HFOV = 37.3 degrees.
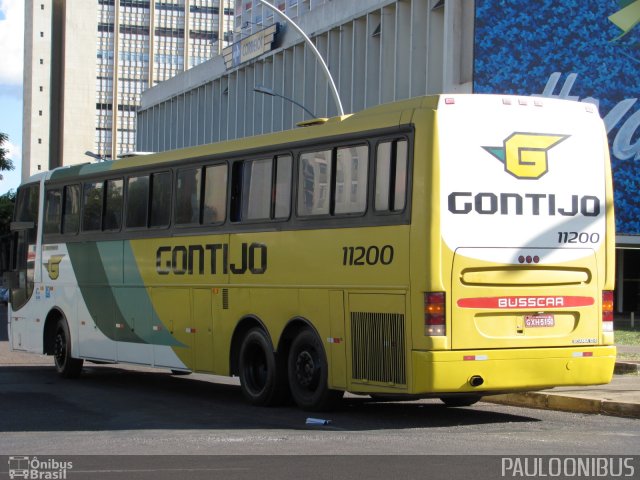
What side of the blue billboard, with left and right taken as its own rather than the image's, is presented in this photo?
front

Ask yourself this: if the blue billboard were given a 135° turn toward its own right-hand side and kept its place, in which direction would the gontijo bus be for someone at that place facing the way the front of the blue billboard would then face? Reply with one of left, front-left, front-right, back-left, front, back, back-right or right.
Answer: back-left

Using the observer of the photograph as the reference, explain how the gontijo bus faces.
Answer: facing away from the viewer and to the left of the viewer
